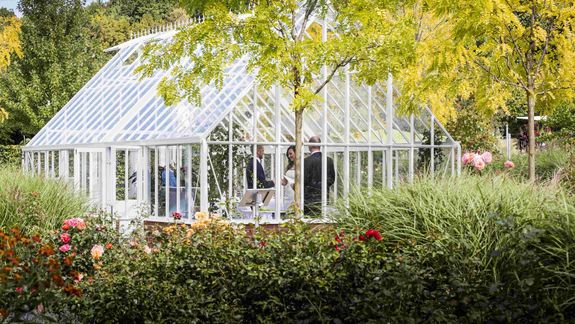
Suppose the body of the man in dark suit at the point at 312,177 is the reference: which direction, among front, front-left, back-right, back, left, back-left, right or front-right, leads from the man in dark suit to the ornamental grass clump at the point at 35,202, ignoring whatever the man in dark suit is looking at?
left

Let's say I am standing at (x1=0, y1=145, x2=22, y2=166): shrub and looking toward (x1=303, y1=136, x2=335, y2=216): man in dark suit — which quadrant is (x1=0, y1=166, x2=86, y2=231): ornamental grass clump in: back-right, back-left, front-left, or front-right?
front-right

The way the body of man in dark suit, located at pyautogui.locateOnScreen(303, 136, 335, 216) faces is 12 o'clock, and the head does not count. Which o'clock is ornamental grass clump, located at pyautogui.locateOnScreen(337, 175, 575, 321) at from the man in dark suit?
The ornamental grass clump is roughly at 7 o'clock from the man in dark suit.

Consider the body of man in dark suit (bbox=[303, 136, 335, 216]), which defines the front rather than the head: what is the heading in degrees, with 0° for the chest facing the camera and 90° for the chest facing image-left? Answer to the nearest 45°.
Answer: approximately 135°

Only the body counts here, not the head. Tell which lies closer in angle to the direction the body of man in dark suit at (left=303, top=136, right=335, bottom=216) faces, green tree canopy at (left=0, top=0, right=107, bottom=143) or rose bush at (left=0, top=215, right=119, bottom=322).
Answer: the green tree canopy

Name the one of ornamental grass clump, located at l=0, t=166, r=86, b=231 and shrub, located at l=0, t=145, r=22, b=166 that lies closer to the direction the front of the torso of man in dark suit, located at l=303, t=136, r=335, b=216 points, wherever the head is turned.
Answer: the shrub

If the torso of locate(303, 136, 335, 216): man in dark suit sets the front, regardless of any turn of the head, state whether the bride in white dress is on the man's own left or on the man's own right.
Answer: on the man's own left

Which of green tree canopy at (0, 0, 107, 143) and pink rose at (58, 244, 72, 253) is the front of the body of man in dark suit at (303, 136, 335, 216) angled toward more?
the green tree canopy

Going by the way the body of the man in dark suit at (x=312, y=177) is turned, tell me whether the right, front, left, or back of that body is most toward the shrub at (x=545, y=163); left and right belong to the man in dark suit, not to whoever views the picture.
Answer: right

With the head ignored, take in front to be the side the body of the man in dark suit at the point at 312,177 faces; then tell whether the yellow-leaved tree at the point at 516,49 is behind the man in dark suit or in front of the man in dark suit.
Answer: behind

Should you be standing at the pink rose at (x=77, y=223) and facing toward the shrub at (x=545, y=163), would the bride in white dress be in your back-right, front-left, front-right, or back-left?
front-left

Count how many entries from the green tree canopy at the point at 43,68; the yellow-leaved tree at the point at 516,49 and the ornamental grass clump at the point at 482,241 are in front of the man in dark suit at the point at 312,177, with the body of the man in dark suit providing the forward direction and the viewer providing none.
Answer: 1
